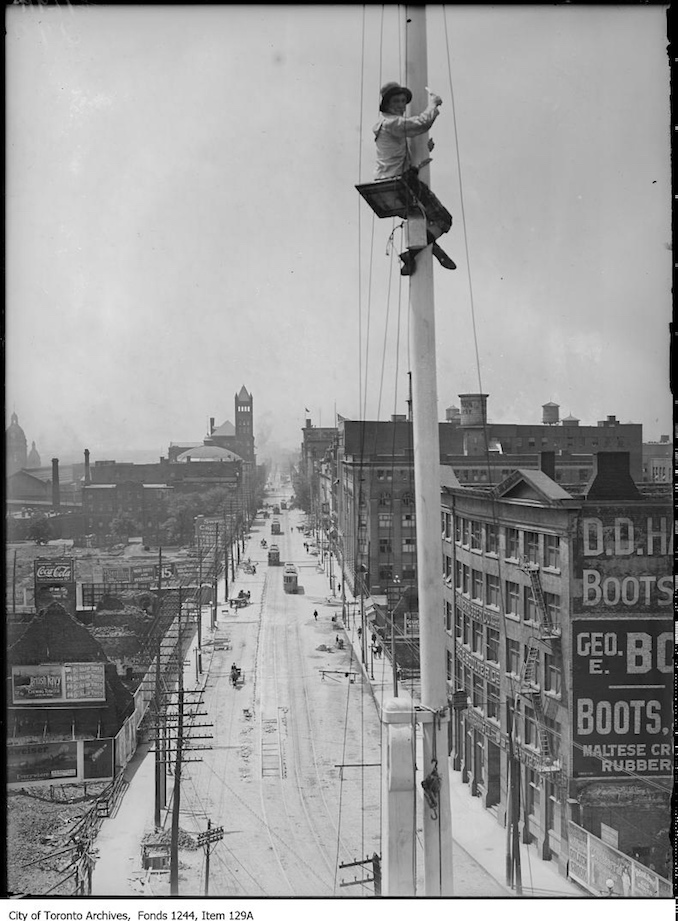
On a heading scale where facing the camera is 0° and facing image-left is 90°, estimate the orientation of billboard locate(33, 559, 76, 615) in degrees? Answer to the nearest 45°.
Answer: approximately 0°

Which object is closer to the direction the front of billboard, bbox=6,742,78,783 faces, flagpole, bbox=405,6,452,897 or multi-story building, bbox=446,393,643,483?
the flagpole
